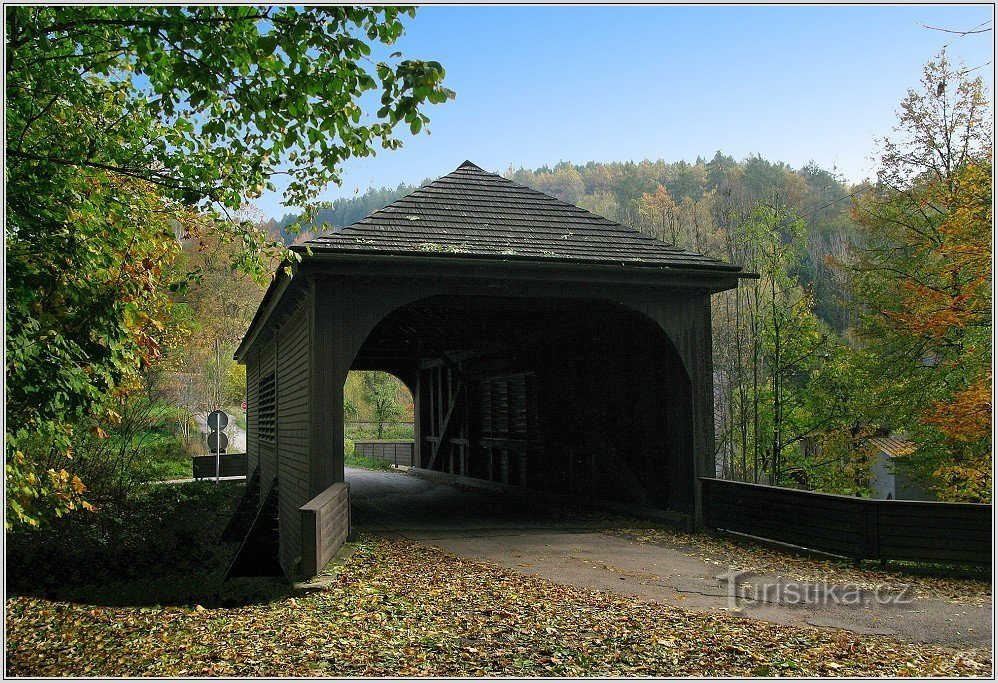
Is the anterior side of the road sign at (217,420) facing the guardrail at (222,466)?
yes

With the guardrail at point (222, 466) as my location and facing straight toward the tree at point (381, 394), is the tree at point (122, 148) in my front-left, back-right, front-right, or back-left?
back-right

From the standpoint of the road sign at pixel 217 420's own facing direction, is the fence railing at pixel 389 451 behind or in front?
in front
